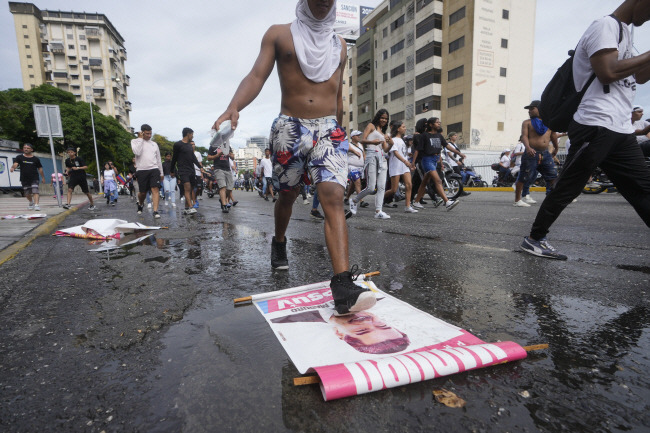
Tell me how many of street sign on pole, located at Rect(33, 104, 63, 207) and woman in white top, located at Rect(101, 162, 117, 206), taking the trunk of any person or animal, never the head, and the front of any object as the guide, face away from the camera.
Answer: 1

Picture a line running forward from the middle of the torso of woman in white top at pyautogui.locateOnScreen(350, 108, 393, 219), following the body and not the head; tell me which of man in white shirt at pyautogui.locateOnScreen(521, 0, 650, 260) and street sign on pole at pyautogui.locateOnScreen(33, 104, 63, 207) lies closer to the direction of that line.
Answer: the man in white shirt

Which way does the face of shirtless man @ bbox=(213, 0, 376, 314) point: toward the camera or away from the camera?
toward the camera

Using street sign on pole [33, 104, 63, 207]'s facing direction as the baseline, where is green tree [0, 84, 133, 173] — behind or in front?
in front

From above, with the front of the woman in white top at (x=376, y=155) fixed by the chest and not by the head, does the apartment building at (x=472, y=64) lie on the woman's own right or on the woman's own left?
on the woman's own left

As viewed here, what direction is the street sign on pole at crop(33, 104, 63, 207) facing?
away from the camera

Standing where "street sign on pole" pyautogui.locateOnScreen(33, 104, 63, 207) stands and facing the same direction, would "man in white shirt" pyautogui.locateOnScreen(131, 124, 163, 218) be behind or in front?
behind

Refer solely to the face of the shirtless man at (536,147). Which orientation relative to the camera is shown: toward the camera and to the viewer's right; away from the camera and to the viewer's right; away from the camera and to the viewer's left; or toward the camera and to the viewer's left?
toward the camera and to the viewer's left

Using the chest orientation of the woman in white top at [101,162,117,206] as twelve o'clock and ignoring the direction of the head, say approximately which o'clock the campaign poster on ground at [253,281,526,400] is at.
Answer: The campaign poster on ground is roughly at 12 o'clock from the woman in white top.

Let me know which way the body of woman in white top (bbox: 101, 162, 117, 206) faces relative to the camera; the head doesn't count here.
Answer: toward the camera

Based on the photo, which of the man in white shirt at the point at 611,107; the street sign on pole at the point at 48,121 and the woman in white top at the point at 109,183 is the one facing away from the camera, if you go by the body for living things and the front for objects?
the street sign on pole

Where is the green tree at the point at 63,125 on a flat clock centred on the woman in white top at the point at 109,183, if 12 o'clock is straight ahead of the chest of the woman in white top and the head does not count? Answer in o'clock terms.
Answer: The green tree is roughly at 6 o'clock from the woman in white top.

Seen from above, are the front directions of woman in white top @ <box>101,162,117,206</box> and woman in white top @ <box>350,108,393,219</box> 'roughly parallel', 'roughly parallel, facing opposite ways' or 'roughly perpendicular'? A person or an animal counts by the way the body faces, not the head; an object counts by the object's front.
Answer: roughly parallel

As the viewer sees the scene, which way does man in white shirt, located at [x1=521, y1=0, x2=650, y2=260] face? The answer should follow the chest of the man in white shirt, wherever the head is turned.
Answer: to the viewer's right
